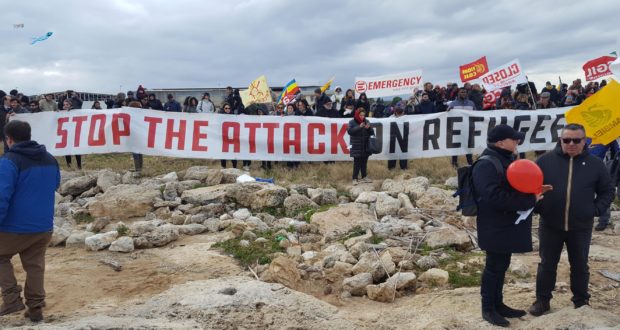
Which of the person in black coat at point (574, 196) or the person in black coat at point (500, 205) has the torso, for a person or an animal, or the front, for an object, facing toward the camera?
the person in black coat at point (574, 196)

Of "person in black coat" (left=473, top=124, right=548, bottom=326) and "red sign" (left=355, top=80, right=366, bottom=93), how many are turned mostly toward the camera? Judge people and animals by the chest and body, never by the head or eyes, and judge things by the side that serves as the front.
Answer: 1

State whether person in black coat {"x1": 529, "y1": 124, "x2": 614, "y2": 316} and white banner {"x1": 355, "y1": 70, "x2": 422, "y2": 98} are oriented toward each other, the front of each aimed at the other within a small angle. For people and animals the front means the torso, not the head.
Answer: no

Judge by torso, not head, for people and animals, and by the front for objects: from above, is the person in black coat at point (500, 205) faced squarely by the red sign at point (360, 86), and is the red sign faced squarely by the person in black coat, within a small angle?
no

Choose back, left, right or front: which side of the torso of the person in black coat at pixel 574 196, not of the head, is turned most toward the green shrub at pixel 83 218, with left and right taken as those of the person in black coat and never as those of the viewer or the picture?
right

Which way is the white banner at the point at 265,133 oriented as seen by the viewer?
toward the camera

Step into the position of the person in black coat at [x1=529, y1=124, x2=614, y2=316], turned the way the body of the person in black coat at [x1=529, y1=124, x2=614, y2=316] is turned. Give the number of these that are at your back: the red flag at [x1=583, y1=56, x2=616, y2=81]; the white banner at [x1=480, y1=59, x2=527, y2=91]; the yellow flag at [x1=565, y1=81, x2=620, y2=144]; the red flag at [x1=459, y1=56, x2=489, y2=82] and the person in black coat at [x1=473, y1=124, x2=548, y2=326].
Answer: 4

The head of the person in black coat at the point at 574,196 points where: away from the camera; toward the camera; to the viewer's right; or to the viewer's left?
toward the camera

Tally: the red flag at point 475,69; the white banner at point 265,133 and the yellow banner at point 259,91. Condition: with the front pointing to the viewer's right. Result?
0

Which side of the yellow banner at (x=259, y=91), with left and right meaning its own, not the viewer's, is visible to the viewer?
front

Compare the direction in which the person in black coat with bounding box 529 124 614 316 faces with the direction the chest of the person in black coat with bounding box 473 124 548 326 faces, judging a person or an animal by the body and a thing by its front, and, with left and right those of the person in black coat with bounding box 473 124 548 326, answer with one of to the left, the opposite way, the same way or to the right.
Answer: to the right

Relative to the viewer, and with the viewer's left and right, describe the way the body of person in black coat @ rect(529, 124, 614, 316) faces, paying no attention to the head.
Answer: facing the viewer

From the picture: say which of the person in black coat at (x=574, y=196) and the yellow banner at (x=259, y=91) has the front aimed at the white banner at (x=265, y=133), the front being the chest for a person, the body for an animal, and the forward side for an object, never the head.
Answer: the yellow banner

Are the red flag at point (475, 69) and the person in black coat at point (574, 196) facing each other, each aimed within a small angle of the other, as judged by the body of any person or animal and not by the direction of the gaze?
no

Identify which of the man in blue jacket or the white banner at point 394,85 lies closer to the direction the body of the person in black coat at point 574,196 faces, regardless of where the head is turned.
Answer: the man in blue jacket
